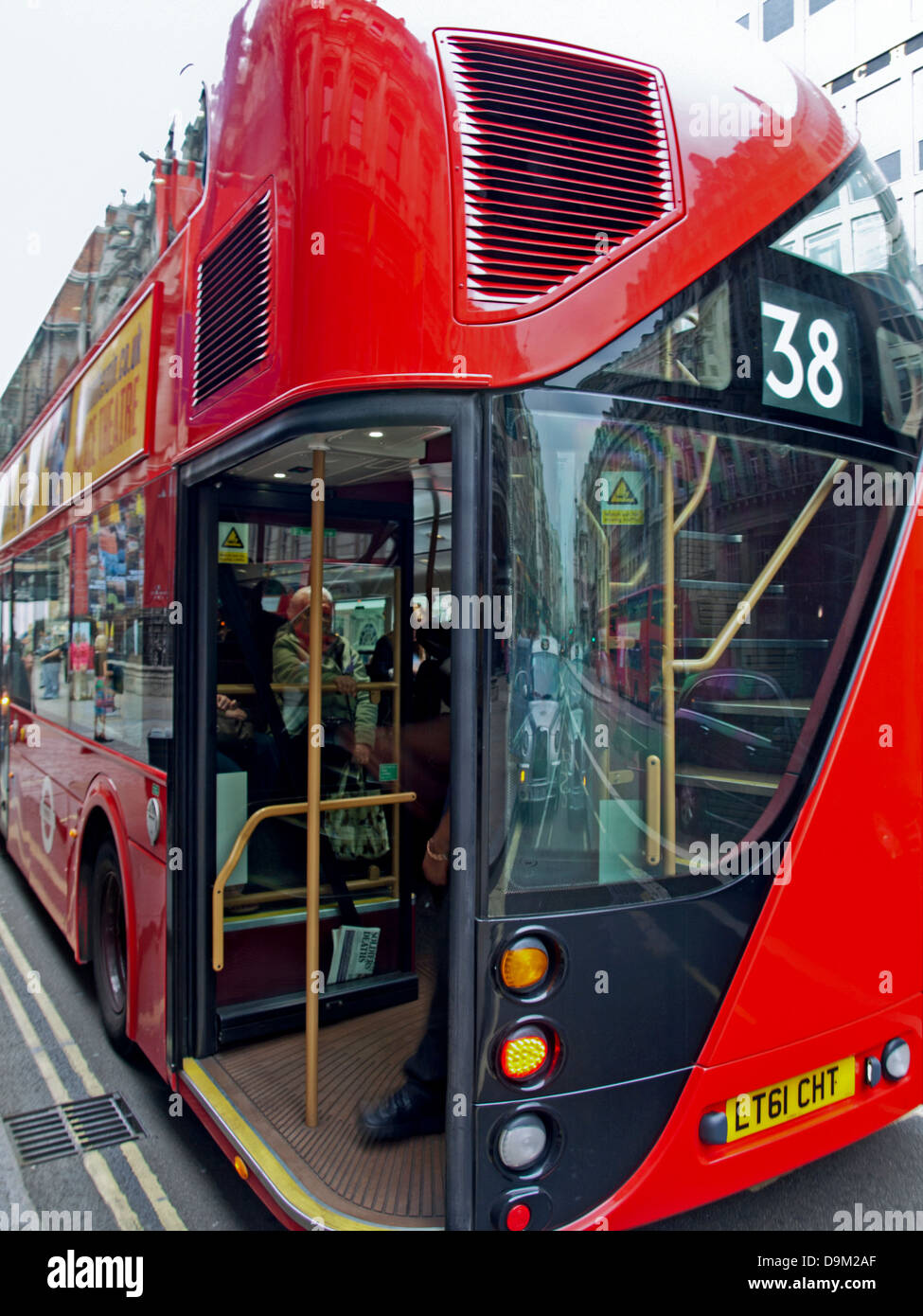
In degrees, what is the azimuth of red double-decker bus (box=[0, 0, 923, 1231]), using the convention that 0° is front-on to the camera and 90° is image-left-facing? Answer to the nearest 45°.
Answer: approximately 135°

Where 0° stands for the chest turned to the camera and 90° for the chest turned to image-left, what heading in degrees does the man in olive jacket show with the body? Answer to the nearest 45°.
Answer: approximately 315°

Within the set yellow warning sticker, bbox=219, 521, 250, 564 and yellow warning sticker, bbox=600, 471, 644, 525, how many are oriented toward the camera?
2

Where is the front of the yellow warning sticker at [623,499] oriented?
toward the camera

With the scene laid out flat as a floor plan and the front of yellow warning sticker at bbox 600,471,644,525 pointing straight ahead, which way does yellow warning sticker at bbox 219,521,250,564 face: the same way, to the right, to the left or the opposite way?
the same way

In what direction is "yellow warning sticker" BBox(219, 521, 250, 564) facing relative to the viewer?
toward the camera
